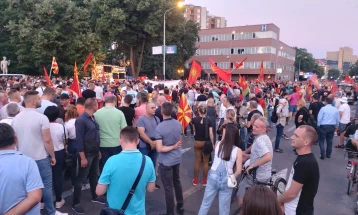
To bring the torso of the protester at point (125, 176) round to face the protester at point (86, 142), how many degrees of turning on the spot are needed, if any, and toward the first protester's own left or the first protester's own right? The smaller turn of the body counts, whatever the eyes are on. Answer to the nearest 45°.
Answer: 0° — they already face them

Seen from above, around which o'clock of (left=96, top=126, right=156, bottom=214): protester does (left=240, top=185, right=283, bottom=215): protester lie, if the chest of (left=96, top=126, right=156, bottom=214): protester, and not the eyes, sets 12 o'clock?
(left=240, top=185, right=283, bottom=215): protester is roughly at 5 o'clock from (left=96, top=126, right=156, bottom=214): protester.

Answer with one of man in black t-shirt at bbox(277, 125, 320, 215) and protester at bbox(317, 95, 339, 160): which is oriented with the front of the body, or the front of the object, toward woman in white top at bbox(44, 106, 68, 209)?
the man in black t-shirt

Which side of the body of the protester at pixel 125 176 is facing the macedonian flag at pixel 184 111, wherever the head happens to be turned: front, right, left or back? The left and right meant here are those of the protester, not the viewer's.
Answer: front

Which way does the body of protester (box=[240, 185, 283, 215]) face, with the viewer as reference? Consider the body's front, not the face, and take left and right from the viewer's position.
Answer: facing away from the viewer

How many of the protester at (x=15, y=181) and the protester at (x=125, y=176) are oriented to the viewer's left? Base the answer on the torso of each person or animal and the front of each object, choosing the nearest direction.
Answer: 0

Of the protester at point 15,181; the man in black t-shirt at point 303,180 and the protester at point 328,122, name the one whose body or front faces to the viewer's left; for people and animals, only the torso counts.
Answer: the man in black t-shirt

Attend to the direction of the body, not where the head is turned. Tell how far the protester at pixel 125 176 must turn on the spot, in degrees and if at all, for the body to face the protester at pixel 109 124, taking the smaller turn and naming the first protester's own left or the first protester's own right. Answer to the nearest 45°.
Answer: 0° — they already face them

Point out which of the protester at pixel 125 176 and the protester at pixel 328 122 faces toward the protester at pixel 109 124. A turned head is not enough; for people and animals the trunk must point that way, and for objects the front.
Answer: the protester at pixel 125 176

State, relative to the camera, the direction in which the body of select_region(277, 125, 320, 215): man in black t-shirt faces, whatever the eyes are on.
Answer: to the viewer's left

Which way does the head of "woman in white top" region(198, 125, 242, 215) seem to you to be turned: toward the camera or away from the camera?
away from the camera
